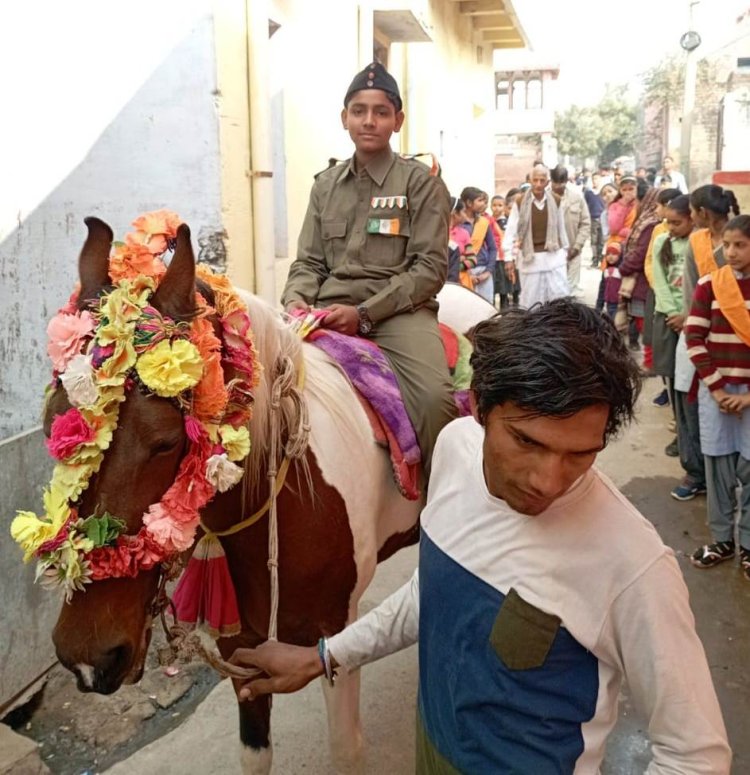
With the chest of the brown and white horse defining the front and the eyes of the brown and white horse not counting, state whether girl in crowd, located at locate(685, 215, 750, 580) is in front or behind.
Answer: behind

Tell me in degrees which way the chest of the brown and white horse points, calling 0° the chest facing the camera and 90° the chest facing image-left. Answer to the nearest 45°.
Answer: approximately 45°

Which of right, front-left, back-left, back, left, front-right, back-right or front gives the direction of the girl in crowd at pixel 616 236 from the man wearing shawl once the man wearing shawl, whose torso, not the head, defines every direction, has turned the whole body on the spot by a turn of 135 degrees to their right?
right

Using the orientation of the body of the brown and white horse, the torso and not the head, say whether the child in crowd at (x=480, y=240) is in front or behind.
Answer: behind

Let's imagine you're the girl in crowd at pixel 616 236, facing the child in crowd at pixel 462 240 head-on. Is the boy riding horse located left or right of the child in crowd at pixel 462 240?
left

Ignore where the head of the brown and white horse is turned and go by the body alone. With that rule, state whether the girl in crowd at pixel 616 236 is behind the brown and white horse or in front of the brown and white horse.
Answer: behind

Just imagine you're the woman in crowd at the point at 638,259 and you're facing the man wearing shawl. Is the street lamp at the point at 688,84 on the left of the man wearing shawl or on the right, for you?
right

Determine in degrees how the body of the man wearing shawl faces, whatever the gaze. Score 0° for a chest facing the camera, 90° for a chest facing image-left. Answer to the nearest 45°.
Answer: approximately 0°

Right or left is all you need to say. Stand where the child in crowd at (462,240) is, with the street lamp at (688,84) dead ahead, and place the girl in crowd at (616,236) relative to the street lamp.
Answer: right

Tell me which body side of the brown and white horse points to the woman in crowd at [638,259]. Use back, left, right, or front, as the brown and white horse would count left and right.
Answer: back

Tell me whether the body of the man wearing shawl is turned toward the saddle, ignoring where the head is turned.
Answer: yes
